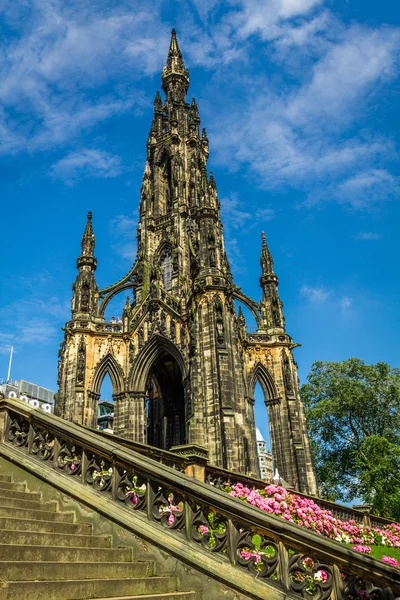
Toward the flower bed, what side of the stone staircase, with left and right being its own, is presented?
left

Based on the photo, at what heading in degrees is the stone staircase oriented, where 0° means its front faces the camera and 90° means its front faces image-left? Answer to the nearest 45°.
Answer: approximately 315°

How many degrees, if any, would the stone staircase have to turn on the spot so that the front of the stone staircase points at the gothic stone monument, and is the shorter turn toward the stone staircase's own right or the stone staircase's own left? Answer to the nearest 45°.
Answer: approximately 135° to the stone staircase's own left

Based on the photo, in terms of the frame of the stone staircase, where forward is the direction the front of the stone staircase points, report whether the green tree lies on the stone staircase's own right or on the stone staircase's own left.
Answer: on the stone staircase's own left
